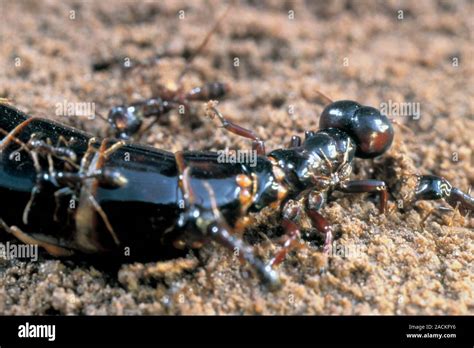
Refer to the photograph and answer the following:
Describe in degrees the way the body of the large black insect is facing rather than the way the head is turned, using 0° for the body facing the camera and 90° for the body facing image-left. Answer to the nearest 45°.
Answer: approximately 270°
